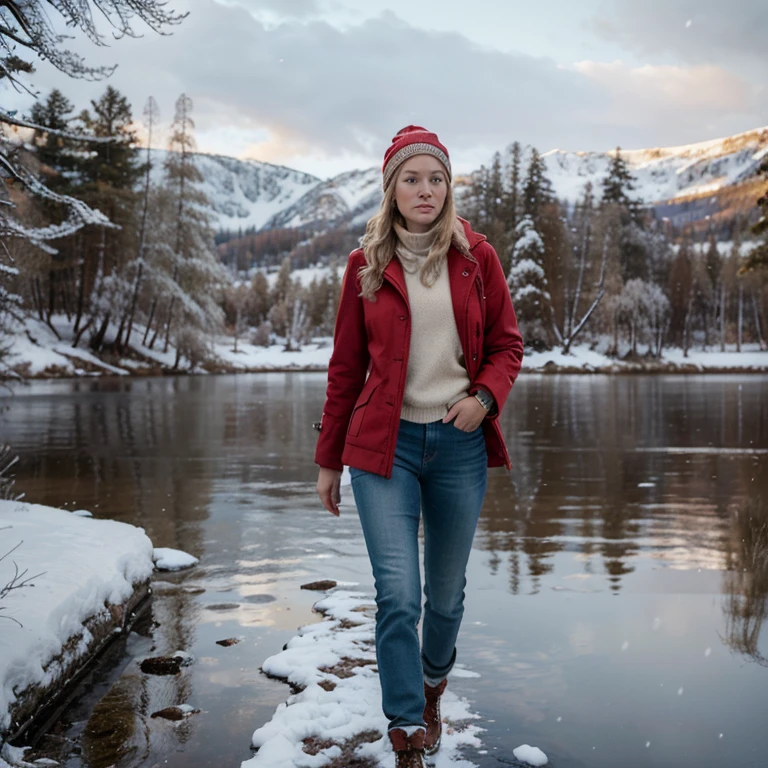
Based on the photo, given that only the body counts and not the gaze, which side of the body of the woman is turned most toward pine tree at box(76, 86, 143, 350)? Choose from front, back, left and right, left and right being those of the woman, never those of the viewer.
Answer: back

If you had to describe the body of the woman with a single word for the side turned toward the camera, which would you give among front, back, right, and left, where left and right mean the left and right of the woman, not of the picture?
front

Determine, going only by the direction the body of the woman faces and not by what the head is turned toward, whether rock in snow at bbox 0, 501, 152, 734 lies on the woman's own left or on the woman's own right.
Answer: on the woman's own right

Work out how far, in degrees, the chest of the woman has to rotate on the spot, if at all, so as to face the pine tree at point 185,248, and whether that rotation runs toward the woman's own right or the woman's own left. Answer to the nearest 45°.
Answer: approximately 180°

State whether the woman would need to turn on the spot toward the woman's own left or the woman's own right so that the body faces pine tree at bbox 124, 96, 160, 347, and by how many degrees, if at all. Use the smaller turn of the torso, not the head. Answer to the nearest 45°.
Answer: approximately 180°

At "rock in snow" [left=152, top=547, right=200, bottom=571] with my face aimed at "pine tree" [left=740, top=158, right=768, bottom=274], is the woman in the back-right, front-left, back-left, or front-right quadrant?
back-right

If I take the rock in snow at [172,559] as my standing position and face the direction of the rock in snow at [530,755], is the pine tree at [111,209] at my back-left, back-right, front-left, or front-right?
back-left

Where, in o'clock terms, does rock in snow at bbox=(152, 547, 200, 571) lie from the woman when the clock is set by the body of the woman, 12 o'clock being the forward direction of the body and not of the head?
The rock in snow is roughly at 5 o'clock from the woman.

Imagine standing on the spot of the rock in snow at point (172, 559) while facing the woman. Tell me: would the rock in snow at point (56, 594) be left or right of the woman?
right

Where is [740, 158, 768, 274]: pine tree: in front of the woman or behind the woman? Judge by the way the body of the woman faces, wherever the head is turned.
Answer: behind

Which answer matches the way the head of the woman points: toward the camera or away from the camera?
toward the camera
